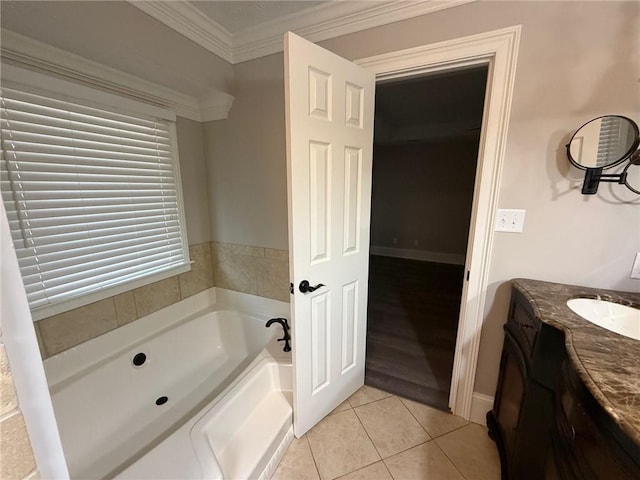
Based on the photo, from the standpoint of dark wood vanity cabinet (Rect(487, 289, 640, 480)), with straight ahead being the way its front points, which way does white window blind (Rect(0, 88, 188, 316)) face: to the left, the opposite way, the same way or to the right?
the opposite way

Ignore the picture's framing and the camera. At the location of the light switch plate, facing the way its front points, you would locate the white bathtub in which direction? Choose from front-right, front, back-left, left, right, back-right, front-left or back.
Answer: front-right

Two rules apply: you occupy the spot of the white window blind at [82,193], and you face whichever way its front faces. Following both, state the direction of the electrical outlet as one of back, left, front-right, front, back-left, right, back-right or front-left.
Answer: front

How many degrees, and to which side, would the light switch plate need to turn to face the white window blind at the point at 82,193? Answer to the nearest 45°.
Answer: approximately 45° to its right

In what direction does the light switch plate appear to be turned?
toward the camera

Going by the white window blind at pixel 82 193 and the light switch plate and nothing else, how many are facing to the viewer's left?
0

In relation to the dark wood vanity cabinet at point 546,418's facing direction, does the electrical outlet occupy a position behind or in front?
behind

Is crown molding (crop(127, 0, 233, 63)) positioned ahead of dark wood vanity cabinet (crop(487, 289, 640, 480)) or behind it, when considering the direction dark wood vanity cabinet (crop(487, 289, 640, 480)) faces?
ahead

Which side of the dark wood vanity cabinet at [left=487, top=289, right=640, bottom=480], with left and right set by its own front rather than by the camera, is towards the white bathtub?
front

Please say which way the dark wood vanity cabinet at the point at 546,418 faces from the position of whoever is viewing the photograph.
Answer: facing the viewer and to the left of the viewer

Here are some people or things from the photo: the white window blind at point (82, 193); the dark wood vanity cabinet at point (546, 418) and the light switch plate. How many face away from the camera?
0

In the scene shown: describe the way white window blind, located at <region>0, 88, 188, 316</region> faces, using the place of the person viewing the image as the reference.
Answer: facing the viewer and to the right of the viewer
